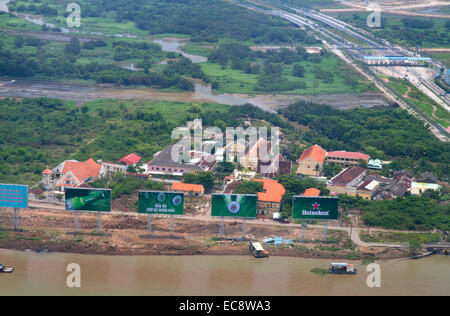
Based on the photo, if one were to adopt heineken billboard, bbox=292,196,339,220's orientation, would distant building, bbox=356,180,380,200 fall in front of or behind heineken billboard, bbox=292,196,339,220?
behind

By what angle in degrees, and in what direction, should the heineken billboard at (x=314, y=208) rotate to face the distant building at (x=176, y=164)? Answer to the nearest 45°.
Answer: approximately 135° to its right

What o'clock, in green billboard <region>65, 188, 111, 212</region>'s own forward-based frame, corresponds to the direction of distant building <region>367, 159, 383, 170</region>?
The distant building is roughly at 8 o'clock from the green billboard.

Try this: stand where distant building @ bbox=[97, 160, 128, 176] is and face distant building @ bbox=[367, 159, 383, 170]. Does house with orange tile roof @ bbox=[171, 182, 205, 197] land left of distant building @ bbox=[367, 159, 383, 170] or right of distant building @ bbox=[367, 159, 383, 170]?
right

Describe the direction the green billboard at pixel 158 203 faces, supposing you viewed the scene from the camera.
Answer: facing the viewer

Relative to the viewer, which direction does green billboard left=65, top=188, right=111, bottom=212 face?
toward the camera

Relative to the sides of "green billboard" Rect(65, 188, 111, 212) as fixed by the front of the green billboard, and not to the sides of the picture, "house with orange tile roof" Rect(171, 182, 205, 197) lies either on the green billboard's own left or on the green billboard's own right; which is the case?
on the green billboard's own left

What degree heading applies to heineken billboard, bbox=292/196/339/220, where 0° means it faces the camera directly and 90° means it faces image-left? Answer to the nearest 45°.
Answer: approximately 0°

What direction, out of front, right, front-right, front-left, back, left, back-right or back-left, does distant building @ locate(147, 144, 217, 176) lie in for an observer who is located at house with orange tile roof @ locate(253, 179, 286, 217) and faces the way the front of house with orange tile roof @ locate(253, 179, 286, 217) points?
back-right
